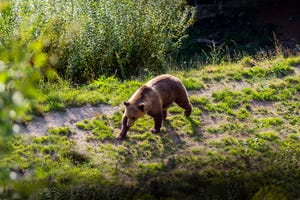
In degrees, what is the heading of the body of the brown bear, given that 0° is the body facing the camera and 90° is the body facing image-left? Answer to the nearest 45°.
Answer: approximately 45°

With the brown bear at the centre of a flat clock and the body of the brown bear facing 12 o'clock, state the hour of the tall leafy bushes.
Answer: The tall leafy bushes is roughly at 4 o'clock from the brown bear.
